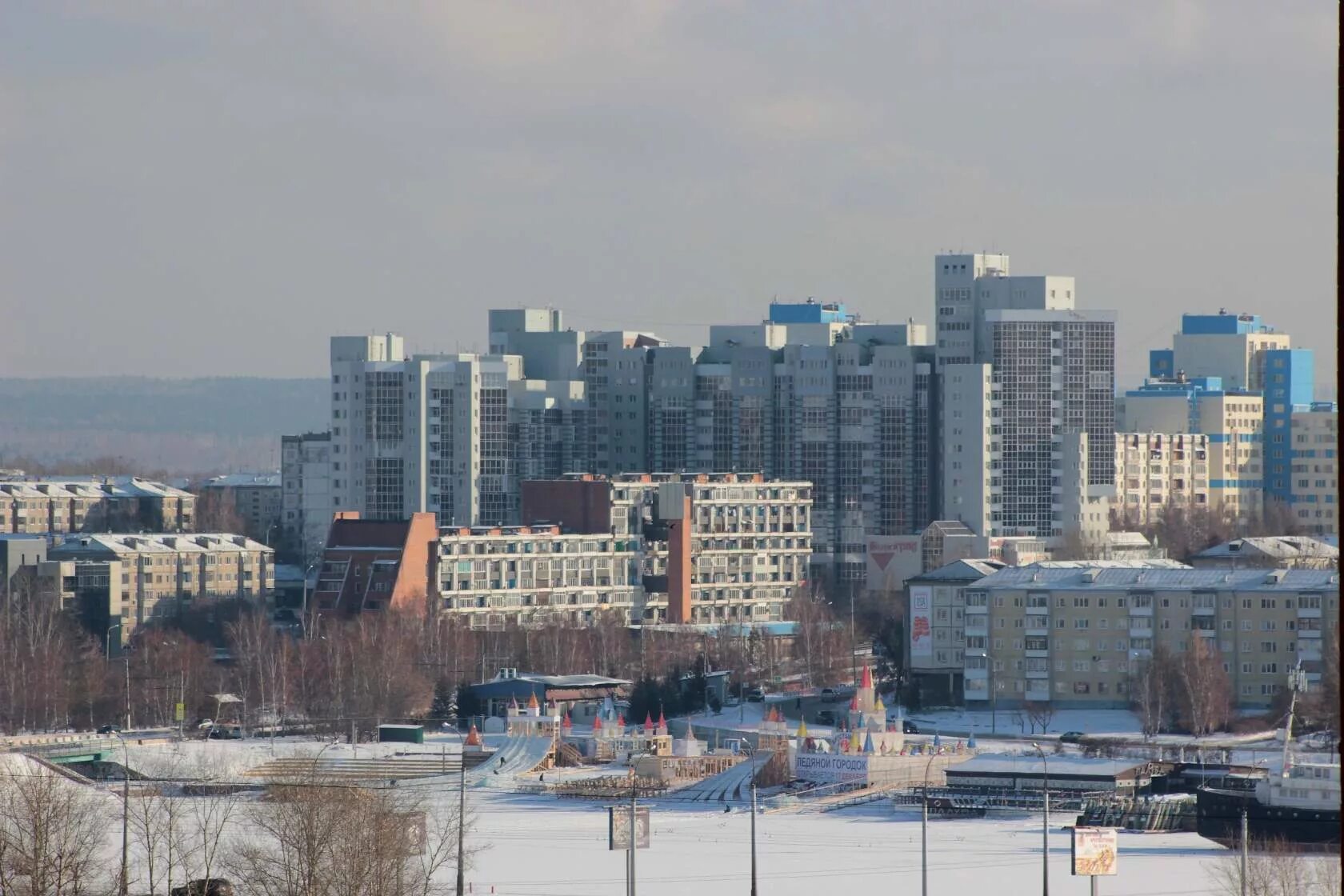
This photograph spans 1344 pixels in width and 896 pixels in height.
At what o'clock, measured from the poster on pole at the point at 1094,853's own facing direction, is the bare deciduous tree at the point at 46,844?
The bare deciduous tree is roughly at 3 o'clock from the poster on pole.

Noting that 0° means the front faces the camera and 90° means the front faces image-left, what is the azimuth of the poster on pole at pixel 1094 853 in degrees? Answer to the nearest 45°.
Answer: approximately 0°

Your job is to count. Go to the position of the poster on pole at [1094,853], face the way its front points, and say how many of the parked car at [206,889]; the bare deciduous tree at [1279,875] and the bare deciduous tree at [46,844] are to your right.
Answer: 2

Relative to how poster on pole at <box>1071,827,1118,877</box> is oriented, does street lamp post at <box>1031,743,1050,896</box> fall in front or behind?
behind
